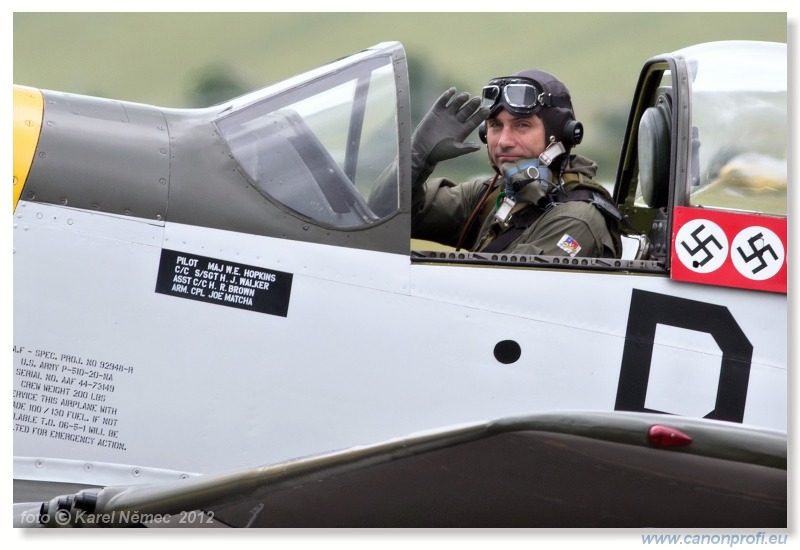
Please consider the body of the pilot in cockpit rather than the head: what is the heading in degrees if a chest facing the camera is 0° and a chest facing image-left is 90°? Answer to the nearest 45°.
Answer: approximately 45°
